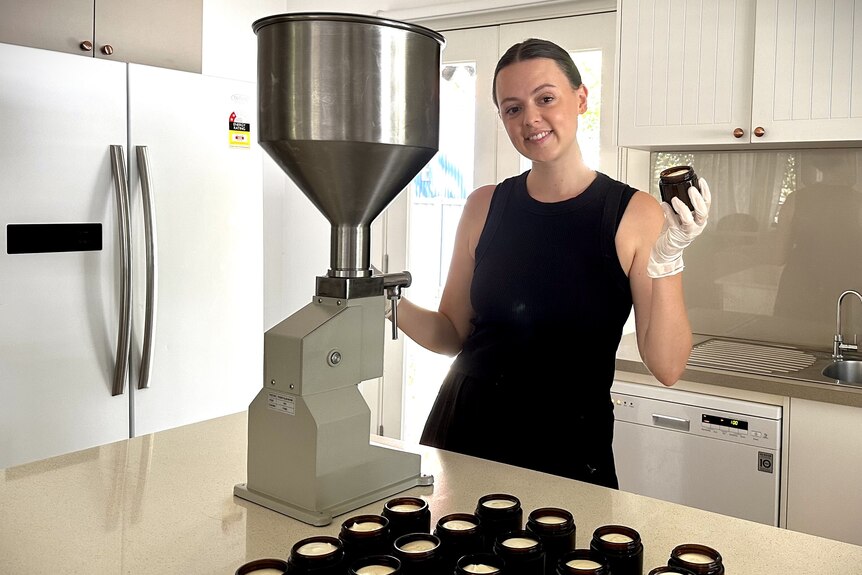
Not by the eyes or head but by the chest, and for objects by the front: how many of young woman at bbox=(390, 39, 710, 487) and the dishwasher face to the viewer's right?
0

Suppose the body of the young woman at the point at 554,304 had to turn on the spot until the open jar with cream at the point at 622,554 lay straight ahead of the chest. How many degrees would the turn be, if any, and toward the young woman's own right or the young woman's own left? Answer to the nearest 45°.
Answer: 0° — they already face it

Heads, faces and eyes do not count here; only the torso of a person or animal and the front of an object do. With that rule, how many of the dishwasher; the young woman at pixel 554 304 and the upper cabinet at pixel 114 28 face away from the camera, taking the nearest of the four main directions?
0

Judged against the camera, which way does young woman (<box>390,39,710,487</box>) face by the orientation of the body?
toward the camera

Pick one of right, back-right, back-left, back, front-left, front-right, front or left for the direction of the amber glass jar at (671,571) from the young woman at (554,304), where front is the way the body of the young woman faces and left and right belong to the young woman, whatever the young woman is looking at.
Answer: front

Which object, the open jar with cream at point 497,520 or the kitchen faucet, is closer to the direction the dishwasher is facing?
the open jar with cream

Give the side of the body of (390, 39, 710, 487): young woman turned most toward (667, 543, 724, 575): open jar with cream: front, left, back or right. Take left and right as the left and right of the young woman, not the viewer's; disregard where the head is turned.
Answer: front

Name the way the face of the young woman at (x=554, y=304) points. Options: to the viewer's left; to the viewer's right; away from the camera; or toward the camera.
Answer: toward the camera

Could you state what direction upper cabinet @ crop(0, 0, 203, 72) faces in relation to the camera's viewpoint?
facing the viewer and to the right of the viewer

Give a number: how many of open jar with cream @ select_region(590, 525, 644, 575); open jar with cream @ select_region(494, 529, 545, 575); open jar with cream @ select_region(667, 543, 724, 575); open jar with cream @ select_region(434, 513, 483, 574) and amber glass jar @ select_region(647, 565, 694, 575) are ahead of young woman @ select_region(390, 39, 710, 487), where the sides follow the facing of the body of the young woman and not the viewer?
5

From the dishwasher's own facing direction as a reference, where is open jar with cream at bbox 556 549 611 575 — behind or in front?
in front

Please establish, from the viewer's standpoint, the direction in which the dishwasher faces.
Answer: facing the viewer and to the left of the viewer

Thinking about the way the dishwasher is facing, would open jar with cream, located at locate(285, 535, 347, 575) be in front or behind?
in front

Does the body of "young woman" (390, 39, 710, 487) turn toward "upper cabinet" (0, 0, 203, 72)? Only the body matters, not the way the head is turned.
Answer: no
